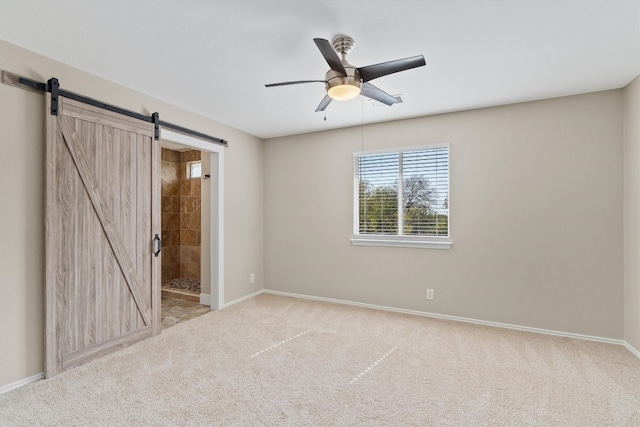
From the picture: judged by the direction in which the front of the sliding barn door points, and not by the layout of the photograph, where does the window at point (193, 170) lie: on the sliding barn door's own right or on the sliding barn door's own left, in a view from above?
on the sliding barn door's own left

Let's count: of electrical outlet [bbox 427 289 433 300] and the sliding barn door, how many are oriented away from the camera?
0

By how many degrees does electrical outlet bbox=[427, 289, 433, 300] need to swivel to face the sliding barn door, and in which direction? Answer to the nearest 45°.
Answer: approximately 45° to its right

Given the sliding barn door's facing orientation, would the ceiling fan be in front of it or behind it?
in front

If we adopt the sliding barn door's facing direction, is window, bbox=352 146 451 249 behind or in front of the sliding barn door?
in front

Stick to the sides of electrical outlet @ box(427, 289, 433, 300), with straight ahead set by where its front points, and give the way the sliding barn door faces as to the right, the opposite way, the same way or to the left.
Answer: to the left

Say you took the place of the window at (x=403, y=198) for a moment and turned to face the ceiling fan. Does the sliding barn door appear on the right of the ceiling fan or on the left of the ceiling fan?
right

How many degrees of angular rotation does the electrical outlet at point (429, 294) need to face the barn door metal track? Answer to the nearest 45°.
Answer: approximately 45° to its right

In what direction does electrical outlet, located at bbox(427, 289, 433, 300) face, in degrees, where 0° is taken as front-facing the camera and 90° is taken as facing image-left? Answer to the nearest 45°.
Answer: approximately 0°

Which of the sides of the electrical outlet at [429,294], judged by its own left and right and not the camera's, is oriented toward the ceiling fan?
front

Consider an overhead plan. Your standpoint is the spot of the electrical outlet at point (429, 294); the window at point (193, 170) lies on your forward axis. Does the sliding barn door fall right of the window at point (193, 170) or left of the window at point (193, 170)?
left

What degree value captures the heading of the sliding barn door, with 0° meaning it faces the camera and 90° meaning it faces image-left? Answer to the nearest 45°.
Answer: approximately 315°
